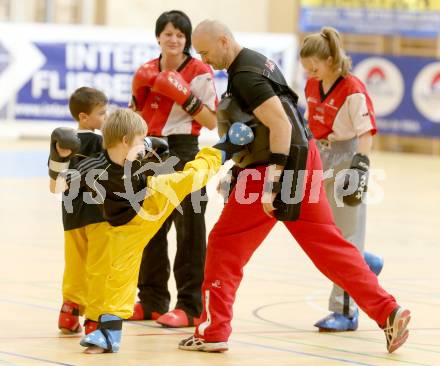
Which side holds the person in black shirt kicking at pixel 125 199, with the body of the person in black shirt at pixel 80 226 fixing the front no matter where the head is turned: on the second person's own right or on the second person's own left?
on the second person's own right

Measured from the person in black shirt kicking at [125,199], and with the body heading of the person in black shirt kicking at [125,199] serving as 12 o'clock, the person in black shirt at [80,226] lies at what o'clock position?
the person in black shirt at [80,226] is roughly at 8 o'clock from the person in black shirt kicking at [125,199].

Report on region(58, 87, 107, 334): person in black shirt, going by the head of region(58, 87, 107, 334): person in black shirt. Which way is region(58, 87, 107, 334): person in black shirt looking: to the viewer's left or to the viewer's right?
to the viewer's right

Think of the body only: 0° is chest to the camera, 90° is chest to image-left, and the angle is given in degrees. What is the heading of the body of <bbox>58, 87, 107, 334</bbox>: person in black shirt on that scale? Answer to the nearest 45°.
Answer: approximately 270°

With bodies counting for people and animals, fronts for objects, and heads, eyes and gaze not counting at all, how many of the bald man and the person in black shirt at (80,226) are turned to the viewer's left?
1

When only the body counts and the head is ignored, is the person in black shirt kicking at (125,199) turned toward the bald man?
yes

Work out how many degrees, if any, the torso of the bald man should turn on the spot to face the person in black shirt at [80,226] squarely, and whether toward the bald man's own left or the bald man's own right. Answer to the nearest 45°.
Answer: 0° — they already face them

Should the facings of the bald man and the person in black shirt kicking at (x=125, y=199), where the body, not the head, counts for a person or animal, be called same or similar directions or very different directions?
very different directions

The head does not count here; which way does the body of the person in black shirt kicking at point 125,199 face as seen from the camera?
to the viewer's right

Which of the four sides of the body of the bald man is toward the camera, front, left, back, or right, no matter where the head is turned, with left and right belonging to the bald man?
left

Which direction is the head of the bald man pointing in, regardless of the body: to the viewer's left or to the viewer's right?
to the viewer's left
